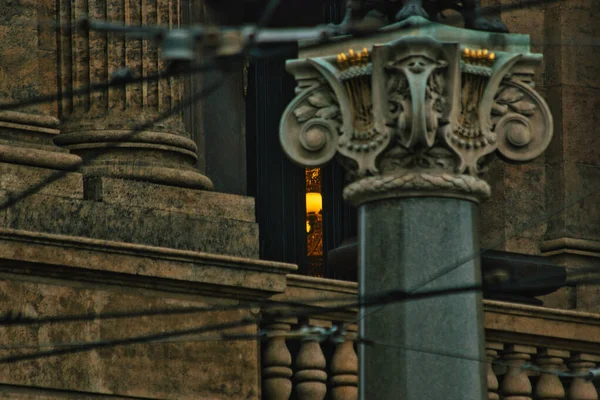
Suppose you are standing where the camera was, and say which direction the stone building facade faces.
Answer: facing the viewer and to the right of the viewer
